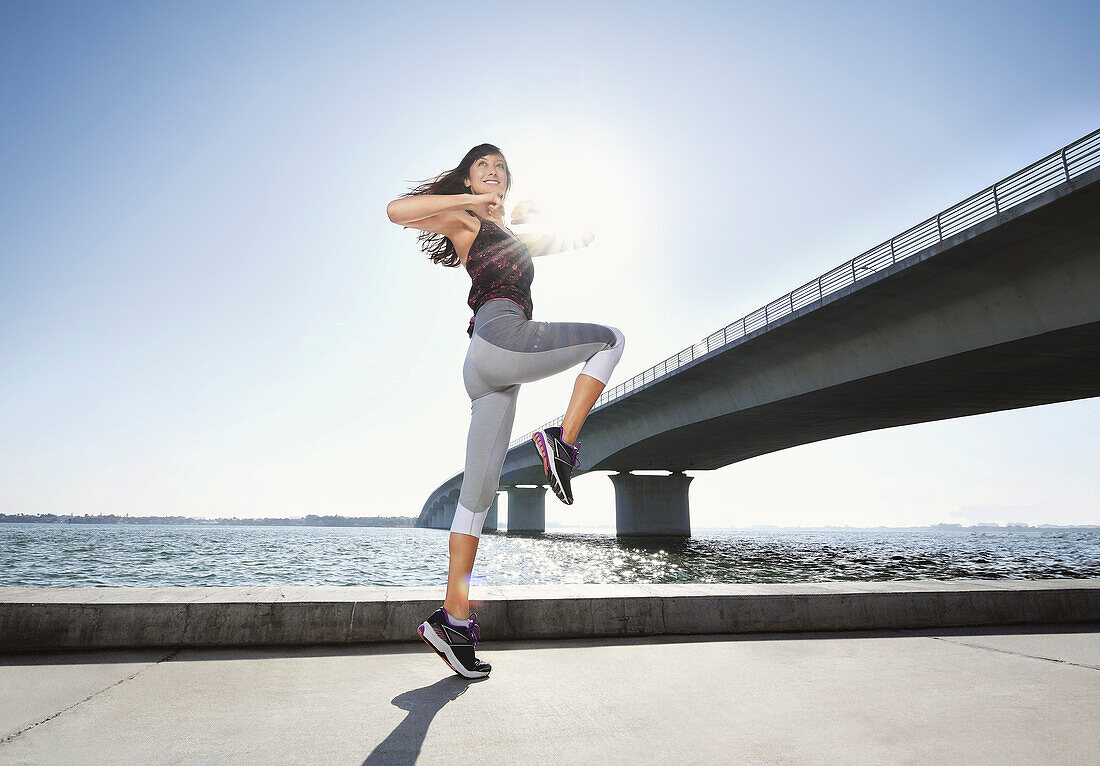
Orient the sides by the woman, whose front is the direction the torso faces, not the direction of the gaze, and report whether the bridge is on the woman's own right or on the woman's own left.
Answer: on the woman's own left
